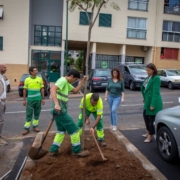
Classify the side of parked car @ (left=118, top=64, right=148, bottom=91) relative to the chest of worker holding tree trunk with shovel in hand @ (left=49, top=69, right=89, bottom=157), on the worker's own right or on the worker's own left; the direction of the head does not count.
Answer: on the worker's own left

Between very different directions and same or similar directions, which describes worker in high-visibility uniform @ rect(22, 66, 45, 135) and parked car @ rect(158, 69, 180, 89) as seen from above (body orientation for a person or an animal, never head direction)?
same or similar directions

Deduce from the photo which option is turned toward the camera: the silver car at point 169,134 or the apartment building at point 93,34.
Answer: the apartment building

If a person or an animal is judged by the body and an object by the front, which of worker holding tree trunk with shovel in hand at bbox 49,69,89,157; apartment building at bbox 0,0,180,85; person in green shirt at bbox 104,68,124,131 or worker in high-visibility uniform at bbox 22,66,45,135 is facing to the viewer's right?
the worker holding tree trunk with shovel in hand

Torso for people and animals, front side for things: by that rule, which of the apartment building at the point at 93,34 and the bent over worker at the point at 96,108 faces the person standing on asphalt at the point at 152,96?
the apartment building

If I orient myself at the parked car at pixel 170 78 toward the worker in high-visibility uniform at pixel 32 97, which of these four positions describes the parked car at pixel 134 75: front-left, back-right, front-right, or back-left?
front-right

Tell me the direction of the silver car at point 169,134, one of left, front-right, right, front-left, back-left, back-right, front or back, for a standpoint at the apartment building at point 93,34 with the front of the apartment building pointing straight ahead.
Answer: front

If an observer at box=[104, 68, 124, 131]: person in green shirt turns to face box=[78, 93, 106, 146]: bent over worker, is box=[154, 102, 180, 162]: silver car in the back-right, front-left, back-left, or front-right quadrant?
front-left

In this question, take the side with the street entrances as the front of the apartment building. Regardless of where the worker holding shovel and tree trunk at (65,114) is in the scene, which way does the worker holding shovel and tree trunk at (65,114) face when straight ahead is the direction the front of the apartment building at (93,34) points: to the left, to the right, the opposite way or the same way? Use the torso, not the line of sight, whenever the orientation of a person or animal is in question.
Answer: to the left

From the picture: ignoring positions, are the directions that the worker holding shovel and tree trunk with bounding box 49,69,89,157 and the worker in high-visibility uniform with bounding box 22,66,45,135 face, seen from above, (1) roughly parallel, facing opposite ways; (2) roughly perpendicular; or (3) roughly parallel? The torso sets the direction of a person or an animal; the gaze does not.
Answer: roughly perpendicular

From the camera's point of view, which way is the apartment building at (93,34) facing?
toward the camera

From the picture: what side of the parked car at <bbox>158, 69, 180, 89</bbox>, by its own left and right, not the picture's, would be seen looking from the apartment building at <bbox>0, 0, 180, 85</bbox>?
back
